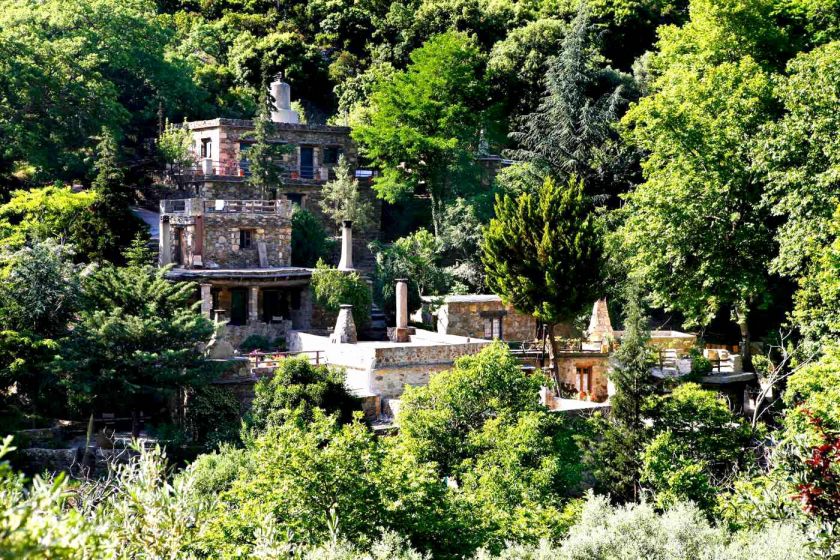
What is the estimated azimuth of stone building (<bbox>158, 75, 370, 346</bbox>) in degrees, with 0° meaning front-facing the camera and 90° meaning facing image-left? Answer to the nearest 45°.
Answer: approximately 0°

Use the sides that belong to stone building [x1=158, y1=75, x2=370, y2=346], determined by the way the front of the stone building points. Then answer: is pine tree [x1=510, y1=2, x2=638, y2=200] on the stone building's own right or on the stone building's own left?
on the stone building's own left

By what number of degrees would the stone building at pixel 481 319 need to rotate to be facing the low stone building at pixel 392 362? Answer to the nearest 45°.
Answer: approximately 45° to its right

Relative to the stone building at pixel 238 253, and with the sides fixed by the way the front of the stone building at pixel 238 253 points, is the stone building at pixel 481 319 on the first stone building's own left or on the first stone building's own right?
on the first stone building's own left

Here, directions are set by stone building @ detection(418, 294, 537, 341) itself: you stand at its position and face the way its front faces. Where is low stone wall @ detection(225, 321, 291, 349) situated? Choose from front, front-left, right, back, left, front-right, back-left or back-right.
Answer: right

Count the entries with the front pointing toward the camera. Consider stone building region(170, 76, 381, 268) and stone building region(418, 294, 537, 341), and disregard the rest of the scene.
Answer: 2

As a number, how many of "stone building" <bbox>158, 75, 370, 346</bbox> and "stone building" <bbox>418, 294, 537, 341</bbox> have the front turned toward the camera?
2
